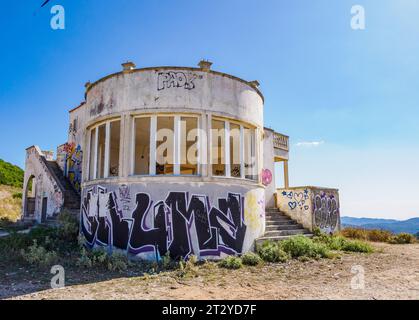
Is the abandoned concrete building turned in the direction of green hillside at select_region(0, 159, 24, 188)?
no

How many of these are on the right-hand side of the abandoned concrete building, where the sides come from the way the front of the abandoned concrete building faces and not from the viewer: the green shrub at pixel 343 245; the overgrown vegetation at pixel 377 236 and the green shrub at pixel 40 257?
1

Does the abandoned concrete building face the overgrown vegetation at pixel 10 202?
no

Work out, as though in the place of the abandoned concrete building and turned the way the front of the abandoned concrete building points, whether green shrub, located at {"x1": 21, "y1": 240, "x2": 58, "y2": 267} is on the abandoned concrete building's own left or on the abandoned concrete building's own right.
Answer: on the abandoned concrete building's own right

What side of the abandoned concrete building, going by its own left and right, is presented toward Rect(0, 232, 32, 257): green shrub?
right

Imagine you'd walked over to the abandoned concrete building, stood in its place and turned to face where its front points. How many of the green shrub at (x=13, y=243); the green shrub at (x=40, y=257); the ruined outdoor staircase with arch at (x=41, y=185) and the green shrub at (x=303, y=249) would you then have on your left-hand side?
1

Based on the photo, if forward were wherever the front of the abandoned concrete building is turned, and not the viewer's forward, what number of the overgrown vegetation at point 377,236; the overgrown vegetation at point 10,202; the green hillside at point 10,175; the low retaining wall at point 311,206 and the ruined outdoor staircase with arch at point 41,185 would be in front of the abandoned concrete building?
0

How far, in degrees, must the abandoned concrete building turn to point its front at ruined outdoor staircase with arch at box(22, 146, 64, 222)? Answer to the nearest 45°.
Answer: approximately 135° to its right

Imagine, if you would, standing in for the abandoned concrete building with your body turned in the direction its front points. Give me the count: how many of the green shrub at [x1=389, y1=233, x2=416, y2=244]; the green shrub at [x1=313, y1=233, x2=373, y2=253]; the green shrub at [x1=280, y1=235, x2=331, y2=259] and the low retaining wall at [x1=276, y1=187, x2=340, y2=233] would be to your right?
0

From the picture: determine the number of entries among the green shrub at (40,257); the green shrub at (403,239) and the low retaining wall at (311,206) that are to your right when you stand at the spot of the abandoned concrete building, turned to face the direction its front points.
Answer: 1

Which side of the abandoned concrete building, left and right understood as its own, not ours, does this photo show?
front

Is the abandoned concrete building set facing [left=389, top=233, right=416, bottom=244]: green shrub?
no

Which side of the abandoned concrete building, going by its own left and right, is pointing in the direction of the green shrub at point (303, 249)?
left

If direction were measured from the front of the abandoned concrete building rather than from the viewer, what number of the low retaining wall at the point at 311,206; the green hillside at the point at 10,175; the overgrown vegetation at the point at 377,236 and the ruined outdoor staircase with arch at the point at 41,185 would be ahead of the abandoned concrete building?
0
